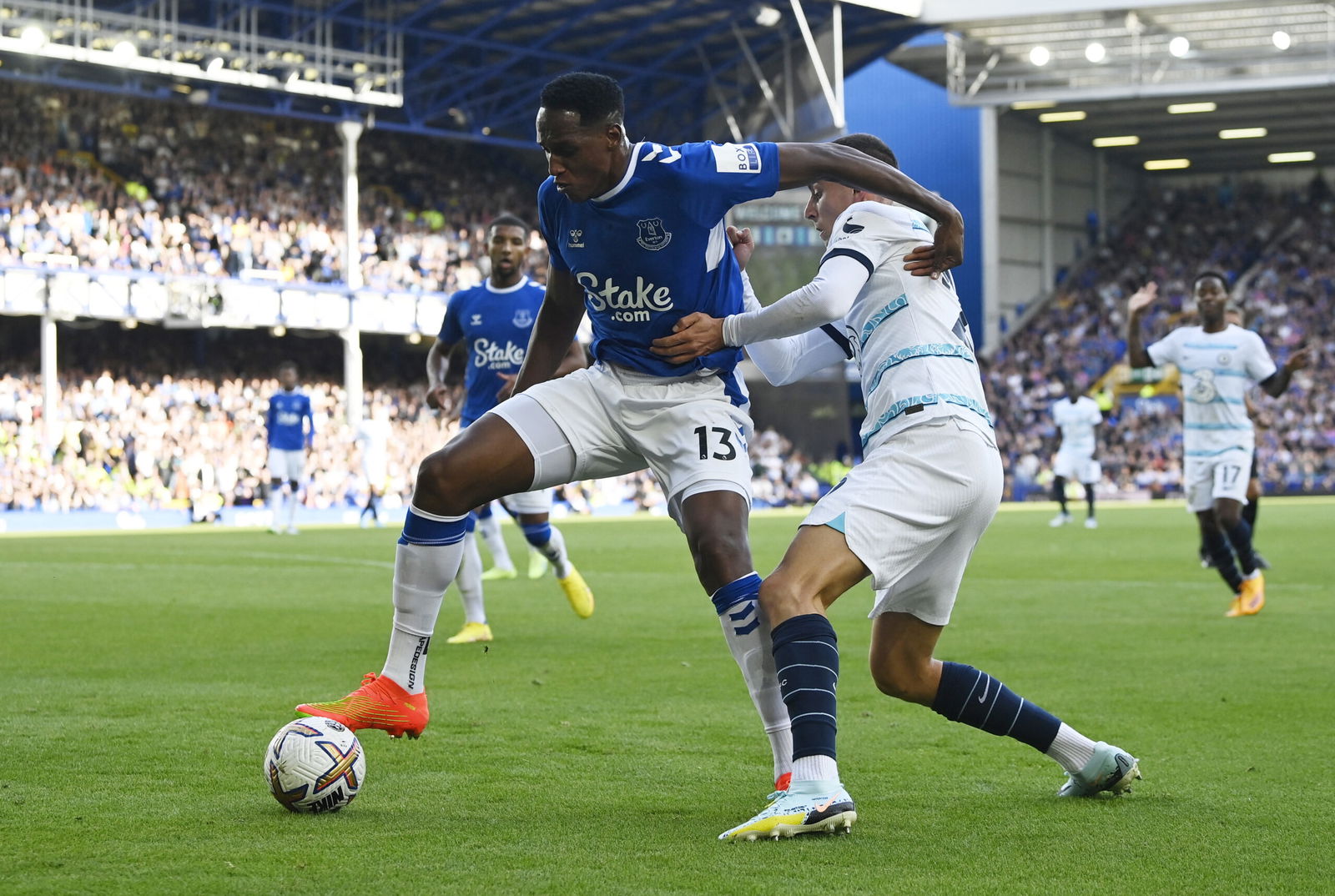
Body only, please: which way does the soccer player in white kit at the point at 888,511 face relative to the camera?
to the viewer's left

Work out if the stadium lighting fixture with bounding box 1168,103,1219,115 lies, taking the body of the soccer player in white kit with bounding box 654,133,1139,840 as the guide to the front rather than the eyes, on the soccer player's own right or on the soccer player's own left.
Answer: on the soccer player's own right

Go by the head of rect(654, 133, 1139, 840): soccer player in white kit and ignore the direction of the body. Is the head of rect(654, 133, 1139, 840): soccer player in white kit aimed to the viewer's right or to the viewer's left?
to the viewer's left

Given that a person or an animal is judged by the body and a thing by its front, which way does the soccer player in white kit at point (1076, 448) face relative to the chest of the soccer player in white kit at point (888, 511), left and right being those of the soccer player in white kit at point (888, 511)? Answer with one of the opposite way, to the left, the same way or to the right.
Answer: to the left

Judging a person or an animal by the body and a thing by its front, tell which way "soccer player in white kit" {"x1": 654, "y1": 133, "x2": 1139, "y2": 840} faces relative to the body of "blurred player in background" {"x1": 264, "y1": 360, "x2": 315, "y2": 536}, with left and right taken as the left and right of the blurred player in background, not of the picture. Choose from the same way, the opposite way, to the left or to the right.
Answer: to the right

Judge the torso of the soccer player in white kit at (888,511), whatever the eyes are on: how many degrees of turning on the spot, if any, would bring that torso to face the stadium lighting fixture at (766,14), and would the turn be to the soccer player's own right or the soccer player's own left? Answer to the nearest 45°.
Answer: approximately 90° to the soccer player's own right

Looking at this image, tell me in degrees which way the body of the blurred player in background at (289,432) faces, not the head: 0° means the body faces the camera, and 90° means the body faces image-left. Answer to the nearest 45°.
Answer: approximately 0°
